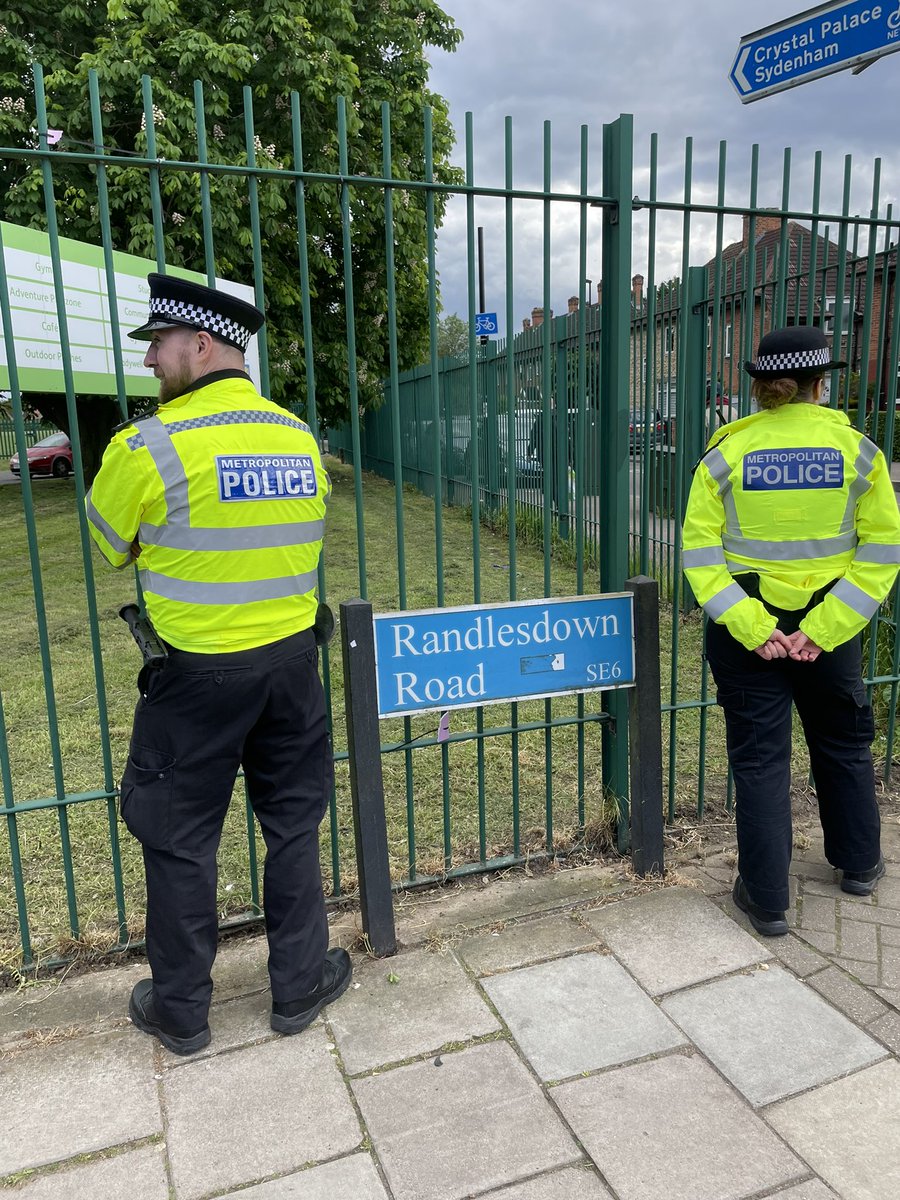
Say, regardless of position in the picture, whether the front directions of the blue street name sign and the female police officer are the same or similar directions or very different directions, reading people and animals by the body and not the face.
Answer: very different directions

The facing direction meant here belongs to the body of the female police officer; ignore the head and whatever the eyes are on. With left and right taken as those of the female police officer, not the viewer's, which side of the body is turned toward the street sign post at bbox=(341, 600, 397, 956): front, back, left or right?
left

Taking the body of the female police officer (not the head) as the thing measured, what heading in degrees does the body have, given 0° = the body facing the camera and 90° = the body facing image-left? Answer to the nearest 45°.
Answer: approximately 180°

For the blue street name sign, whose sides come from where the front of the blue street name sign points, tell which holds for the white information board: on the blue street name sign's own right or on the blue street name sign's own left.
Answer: on the blue street name sign's own right

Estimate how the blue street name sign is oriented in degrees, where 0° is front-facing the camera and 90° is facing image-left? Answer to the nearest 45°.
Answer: approximately 0°

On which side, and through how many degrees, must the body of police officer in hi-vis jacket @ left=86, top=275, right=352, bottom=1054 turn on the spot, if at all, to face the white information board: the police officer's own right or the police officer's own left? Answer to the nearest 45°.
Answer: approximately 45° to the police officer's own right

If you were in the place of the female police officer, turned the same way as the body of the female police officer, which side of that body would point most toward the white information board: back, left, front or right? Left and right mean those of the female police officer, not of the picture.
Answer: left
